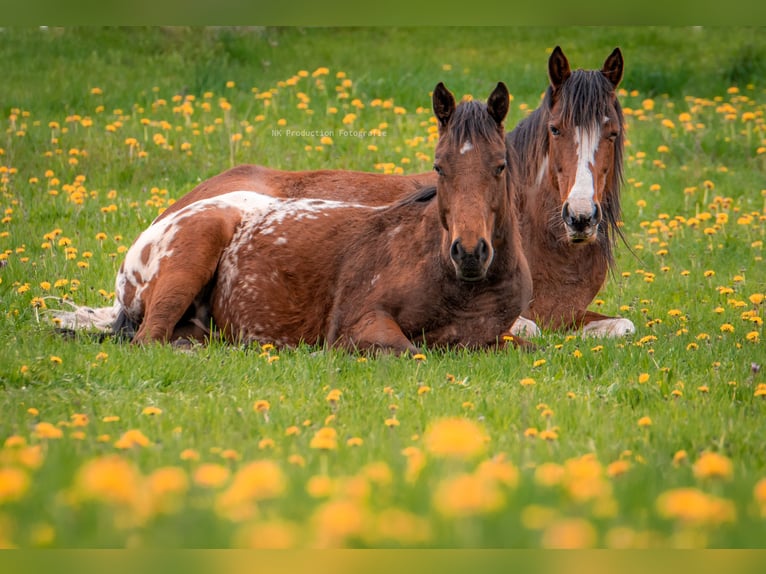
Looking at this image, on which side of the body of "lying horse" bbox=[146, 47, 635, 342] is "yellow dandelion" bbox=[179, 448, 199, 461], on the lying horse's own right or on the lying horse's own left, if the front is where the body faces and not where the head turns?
on the lying horse's own right

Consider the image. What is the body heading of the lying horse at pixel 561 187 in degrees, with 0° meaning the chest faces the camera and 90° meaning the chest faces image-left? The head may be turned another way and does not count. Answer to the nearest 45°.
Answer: approximately 315°

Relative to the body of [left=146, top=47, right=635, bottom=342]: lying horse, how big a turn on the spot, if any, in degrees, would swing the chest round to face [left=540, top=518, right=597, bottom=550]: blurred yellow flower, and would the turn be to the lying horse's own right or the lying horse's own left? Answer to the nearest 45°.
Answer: approximately 45° to the lying horse's own right

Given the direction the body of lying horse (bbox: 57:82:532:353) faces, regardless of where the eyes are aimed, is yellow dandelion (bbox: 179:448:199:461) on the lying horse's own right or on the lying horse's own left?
on the lying horse's own right

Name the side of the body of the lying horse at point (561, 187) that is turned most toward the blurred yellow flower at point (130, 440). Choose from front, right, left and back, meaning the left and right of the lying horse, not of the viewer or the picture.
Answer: right

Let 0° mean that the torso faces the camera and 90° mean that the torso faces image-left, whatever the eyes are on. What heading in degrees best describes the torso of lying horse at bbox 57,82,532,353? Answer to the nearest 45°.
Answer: approximately 315°

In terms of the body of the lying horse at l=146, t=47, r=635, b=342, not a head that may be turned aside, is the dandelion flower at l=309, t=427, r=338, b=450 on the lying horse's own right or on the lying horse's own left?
on the lying horse's own right

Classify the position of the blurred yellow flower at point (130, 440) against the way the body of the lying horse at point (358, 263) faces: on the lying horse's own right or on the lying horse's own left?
on the lying horse's own right

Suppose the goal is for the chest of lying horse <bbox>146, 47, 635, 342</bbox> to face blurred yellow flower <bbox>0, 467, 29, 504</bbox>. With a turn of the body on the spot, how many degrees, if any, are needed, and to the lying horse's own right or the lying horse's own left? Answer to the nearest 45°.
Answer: approximately 90° to the lying horse's own right
